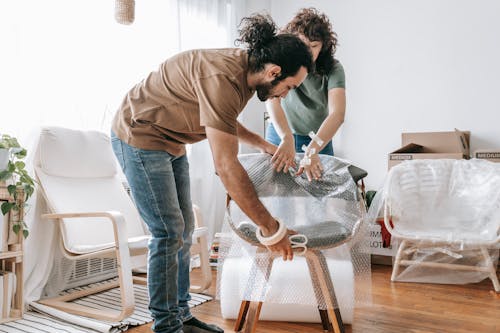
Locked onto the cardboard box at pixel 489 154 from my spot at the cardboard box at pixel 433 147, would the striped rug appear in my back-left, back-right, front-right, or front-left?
back-right

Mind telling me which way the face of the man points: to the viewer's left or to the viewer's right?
to the viewer's right

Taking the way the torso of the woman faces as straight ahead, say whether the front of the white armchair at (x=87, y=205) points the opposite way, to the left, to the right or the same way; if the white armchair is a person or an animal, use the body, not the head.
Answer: to the left

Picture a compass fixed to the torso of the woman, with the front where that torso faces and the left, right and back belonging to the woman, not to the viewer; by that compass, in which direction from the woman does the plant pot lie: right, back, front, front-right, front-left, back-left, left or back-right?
front-right

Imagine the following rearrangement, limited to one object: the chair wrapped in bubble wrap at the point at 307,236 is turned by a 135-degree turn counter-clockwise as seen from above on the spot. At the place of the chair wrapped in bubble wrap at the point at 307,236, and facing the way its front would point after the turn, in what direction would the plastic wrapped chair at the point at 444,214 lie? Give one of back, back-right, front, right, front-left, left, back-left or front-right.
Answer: front

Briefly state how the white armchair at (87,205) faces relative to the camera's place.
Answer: facing the viewer and to the right of the viewer

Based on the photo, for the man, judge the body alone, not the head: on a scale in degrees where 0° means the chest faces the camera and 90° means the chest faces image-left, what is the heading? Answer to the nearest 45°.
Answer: approximately 270°

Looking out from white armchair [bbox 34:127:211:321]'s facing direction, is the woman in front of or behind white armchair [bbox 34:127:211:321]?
in front

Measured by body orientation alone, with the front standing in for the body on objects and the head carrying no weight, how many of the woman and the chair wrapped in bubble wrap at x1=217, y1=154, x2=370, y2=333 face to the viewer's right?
0

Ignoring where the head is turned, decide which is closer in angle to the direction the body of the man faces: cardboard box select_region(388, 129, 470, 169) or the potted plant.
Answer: the cardboard box

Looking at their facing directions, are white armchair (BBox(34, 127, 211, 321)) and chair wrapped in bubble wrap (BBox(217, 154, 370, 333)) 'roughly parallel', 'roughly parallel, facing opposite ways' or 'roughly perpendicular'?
roughly perpendicular

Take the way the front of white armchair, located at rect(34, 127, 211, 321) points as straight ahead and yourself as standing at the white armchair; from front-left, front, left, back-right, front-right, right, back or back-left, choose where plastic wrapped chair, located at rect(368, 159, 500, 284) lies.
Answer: front-left
